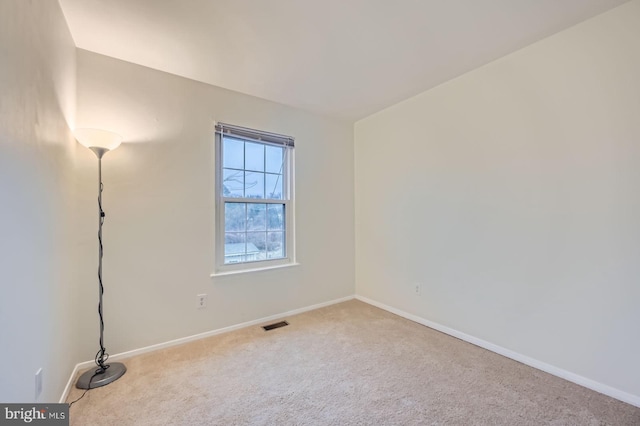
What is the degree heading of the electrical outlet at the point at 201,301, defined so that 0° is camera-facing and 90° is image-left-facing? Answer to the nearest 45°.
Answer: approximately 0°

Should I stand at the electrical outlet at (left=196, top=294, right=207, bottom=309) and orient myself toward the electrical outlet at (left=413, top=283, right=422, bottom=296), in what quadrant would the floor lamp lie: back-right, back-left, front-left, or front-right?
back-right

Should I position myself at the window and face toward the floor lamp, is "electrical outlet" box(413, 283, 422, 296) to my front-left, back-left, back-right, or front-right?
back-left

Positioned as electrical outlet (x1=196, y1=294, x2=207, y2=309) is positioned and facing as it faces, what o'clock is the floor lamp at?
The floor lamp is roughly at 2 o'clock from the electrical outlet.

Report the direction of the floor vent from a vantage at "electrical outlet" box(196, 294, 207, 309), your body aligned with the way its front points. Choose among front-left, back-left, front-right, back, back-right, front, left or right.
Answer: left
